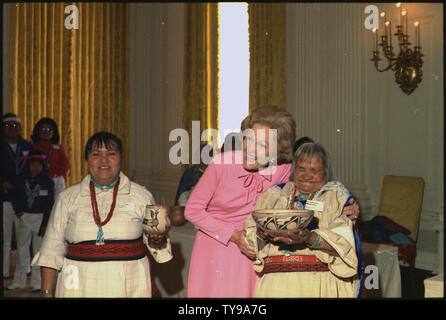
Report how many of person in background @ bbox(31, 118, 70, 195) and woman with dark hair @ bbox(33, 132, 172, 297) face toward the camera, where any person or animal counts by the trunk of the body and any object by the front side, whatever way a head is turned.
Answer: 2

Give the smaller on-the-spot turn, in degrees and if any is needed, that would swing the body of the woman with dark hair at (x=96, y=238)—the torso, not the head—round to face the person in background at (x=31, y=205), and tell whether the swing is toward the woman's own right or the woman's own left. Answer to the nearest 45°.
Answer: approximately 180°

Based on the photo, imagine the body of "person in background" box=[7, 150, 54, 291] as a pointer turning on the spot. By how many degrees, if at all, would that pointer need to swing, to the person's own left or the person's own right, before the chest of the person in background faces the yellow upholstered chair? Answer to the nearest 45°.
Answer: approximately 90° to the person's own left

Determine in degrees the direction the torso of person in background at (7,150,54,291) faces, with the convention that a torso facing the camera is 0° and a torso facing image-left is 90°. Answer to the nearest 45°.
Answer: approximately 0°

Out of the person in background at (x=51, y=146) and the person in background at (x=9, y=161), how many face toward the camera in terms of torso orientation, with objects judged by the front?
2

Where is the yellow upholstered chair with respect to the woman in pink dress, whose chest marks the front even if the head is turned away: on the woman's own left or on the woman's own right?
on the woman's own left
